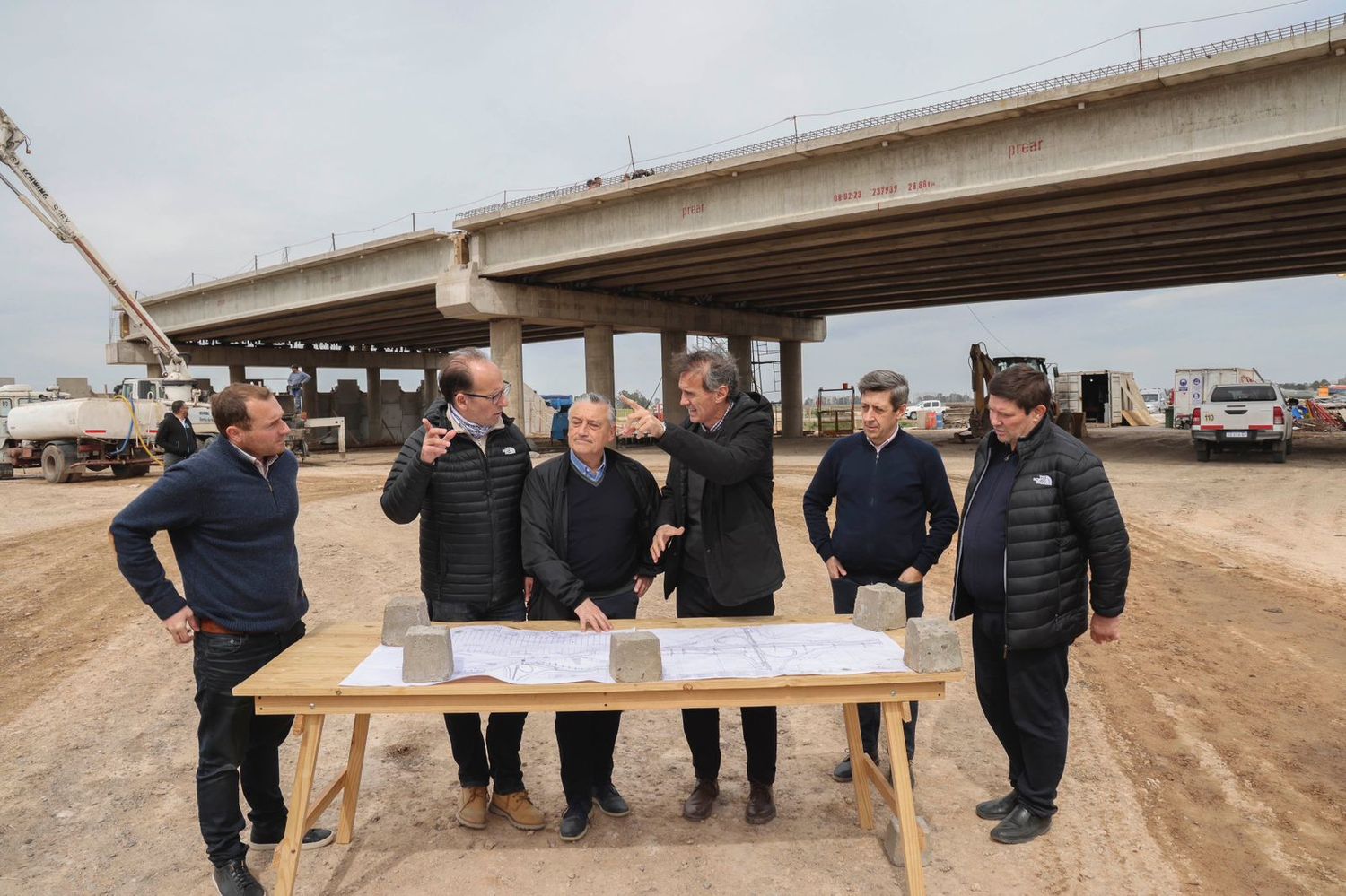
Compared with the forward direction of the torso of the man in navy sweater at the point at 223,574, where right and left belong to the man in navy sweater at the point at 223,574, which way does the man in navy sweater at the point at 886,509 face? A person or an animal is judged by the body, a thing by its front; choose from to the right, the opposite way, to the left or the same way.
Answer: to the right

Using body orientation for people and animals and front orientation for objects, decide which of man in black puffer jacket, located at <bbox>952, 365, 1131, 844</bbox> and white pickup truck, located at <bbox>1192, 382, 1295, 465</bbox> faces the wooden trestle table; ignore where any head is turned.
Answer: the man in black puffer jacket

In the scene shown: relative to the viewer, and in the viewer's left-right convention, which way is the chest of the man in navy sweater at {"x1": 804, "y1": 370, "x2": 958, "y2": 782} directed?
facing the viewer

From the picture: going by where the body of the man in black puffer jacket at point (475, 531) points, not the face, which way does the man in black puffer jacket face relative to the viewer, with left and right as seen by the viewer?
facing the viewer and to the right of the viewer

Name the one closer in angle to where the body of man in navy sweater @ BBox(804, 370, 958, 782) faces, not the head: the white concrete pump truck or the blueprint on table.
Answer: the blueprint on table

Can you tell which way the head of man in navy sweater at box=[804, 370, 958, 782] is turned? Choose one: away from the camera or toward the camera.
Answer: toward the camera

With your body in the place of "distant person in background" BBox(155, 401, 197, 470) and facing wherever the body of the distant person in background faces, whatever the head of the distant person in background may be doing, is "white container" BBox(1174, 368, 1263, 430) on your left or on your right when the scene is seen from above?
on your left

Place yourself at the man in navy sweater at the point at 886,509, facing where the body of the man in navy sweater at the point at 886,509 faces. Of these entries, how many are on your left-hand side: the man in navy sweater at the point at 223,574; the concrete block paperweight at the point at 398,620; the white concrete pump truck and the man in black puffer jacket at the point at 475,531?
0

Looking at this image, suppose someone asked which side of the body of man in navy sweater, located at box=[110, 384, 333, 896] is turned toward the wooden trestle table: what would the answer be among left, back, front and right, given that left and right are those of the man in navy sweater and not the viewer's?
front

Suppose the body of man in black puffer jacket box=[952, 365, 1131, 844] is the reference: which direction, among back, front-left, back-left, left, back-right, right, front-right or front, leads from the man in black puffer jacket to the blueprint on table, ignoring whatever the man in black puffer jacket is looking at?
front

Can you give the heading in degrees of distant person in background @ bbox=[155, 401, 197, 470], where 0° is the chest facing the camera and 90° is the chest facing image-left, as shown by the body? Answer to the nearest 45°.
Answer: approximately 315°

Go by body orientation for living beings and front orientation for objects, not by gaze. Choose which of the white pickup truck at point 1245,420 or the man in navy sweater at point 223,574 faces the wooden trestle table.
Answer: the man in navy sweater

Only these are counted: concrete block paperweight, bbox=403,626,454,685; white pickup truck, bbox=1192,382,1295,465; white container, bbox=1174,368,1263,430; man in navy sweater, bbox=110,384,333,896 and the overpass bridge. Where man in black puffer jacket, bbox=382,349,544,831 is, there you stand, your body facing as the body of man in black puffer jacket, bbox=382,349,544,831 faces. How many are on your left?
3

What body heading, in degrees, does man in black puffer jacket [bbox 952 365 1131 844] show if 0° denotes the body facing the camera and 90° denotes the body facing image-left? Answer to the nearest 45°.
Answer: approximately 45°
